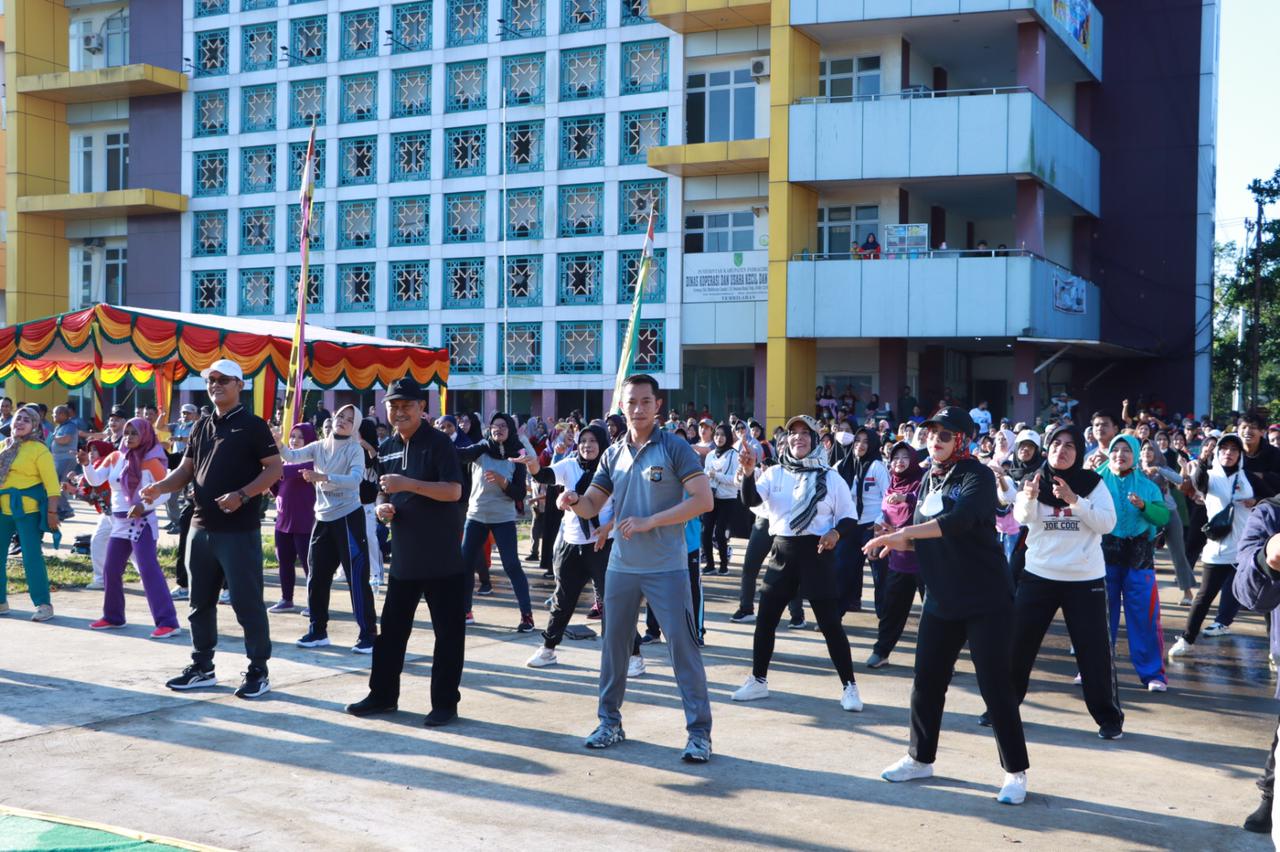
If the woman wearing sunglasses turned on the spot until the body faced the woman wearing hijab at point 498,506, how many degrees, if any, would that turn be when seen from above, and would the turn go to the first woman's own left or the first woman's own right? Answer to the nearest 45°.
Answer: approximately 90° to the first woman's own right

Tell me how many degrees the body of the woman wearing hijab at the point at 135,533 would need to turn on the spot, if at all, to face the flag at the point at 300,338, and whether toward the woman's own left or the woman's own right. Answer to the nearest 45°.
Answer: approximately 180°

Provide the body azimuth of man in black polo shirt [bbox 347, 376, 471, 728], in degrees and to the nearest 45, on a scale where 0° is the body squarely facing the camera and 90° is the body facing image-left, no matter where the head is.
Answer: approximately 45°

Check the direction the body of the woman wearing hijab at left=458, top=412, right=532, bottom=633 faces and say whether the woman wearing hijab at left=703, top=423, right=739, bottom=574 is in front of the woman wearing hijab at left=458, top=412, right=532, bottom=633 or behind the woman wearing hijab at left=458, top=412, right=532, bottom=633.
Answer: behind
